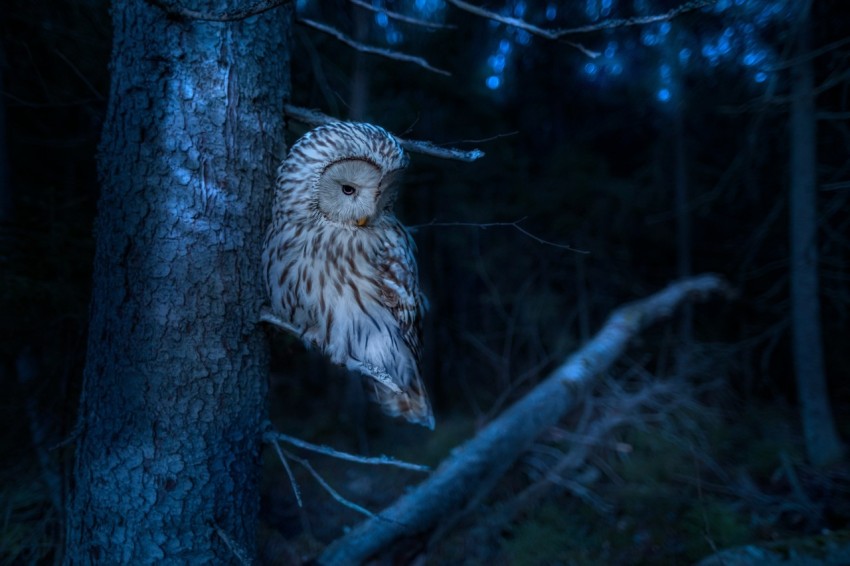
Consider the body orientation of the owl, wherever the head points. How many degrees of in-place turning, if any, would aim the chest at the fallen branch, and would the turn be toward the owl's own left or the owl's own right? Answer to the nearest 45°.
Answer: approximately 180°

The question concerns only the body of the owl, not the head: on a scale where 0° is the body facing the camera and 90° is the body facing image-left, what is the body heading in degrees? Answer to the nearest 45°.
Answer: approximately 45°

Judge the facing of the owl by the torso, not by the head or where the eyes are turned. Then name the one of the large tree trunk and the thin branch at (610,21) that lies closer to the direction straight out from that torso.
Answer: the large tree trunk
